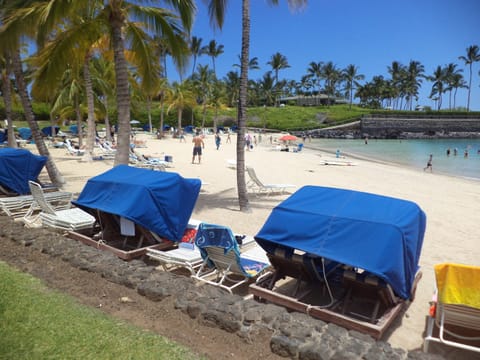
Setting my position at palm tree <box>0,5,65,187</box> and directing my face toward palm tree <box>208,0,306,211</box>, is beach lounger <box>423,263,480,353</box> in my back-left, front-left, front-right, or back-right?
front-right

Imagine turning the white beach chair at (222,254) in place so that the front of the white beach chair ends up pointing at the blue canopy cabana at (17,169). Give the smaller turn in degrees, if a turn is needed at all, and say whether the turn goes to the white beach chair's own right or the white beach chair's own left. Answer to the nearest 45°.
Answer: approximately 90° to the white beach chair's own left

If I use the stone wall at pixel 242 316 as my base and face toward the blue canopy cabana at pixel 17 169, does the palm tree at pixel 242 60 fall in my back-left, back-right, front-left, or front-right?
front-right

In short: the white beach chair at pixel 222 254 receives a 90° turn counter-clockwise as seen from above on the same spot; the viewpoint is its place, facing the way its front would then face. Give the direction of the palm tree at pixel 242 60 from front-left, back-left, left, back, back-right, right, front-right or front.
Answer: front-right

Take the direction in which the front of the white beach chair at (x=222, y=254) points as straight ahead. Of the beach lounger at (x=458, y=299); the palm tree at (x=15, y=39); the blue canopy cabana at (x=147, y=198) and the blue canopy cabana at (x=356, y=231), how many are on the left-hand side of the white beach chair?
2

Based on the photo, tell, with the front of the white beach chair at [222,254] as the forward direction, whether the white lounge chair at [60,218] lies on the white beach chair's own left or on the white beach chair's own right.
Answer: on the white beach chair's own left
